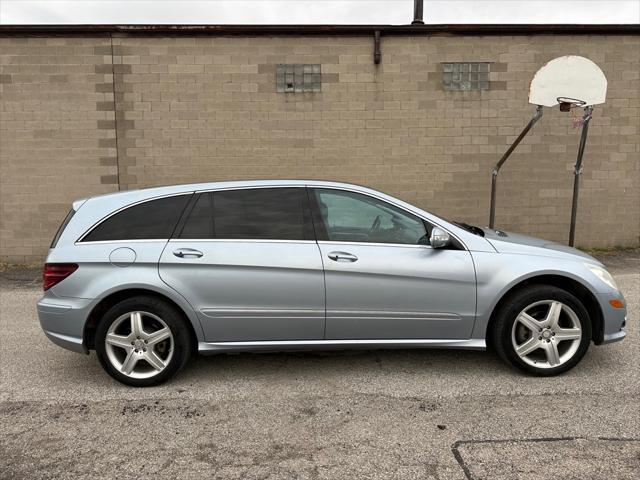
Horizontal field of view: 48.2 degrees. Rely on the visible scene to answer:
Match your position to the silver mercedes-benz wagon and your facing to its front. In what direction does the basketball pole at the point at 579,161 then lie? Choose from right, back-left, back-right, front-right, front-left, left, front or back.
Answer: front-left

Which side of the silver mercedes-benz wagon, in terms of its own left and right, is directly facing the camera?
right

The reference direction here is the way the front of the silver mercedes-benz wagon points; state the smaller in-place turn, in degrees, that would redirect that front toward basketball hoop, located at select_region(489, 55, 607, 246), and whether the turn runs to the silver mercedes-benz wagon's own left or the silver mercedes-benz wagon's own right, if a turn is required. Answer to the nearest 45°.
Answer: approximately 45° to the silver mercedes-benz wagon's own left

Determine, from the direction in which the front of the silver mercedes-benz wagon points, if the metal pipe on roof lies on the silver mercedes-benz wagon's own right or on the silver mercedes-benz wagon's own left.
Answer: on the silver mercedes-benz wagon's own left
